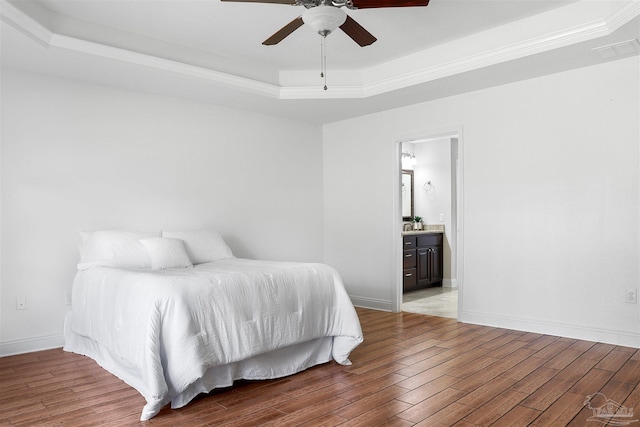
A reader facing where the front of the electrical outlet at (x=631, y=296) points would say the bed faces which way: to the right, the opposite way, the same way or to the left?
to the left

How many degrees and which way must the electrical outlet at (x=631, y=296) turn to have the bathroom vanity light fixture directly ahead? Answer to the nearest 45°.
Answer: approximately 135° to its right

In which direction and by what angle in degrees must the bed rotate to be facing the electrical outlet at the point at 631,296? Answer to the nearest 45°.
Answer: approximately 45° to its left

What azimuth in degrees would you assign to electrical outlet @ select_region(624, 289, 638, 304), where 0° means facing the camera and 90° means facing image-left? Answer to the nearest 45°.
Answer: approximately 0°

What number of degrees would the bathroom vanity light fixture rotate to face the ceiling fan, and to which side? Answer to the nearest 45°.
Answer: approximately 45° to its right

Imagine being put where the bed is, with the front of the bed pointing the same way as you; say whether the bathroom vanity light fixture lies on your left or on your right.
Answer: on your left
